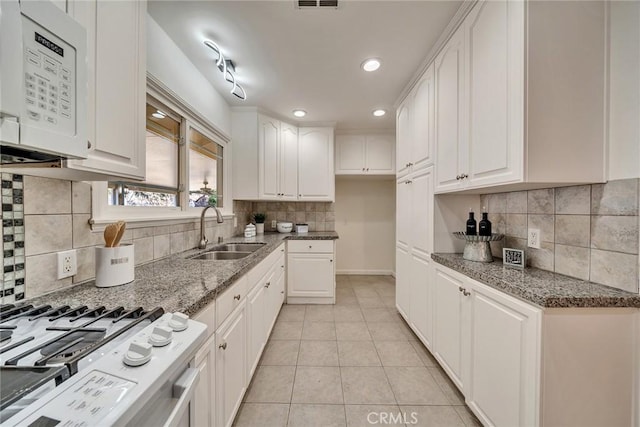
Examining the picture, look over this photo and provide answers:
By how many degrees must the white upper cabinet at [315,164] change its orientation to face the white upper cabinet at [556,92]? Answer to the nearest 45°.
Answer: approximately 45° to its left

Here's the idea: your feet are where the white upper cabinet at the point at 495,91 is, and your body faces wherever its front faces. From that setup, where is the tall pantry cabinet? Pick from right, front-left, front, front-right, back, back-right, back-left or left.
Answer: right

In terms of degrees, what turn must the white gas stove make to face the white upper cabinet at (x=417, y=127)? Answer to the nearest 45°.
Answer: approximately 45° to its left

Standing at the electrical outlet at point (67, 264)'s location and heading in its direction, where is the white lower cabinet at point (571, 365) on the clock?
The white lower cabinet is roughly at 12 o'clock from the electrical outlet.

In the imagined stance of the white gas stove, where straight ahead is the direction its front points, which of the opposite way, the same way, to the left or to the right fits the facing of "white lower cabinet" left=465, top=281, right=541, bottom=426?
the opposite way

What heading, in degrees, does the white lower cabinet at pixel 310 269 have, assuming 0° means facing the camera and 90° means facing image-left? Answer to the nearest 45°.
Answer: approximately 0°

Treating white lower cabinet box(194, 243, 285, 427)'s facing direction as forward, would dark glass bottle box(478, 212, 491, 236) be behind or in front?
in front

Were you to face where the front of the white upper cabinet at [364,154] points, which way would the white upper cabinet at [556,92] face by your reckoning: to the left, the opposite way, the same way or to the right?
to the right

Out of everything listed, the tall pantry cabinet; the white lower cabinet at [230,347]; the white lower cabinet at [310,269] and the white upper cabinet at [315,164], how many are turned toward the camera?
2

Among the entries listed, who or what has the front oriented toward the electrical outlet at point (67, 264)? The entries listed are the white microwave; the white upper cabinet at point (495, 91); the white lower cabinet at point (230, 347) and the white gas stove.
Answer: the white upper cabinet

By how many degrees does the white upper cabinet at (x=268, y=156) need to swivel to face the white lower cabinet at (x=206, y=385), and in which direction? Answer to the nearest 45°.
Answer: approximately 45° to its right
